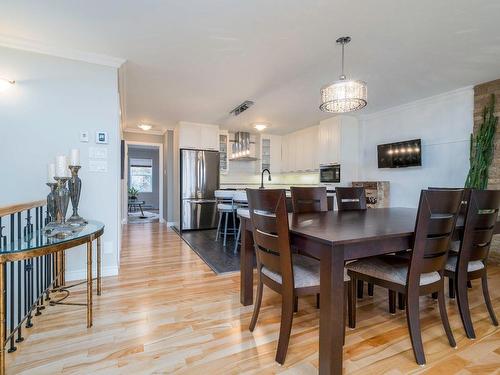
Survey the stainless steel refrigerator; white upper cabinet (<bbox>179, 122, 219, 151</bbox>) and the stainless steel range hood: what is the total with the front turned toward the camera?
3

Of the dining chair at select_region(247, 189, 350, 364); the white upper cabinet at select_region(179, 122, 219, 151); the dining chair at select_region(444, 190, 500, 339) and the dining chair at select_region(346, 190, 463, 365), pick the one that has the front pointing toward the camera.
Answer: the white upper cabinet

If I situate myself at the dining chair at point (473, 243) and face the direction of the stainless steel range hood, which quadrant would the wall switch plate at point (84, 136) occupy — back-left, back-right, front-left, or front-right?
front-left

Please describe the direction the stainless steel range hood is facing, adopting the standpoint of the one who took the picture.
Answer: facing the viewer

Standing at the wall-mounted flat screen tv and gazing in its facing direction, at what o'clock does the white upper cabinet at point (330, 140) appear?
The white upper cabinet is roughly at 2 o'clock from the wall-mounted flat screen tv.

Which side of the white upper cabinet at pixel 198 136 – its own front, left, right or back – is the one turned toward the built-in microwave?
left

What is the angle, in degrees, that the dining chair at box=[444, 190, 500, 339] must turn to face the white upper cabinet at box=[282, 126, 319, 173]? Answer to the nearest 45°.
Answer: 0° — it already faces it

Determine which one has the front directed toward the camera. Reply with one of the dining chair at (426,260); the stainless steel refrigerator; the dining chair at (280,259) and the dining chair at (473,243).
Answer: the stainless steel refrigerator

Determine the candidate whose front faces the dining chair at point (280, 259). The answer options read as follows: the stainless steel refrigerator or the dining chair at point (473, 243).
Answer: the stainless steel refrigerator

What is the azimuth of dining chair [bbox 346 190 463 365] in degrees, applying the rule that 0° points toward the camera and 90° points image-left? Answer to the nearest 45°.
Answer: approximately 135°

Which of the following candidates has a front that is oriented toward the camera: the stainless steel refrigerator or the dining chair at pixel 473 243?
the stainless steel refrigerator

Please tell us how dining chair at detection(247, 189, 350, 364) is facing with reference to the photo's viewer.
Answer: facing away from the viewer and to the right of the viewer

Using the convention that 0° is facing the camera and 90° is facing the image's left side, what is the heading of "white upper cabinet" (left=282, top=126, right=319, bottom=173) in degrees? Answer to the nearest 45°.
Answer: approximately 45°

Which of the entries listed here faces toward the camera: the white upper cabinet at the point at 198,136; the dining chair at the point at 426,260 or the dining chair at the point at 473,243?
the white upper cabinet

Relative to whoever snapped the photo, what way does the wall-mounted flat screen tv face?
facing the viewer and to the left of the viewer

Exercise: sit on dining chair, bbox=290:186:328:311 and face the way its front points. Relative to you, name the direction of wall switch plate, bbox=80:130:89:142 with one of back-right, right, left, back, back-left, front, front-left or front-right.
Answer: back-right

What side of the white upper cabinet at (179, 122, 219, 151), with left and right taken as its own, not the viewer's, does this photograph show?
front
